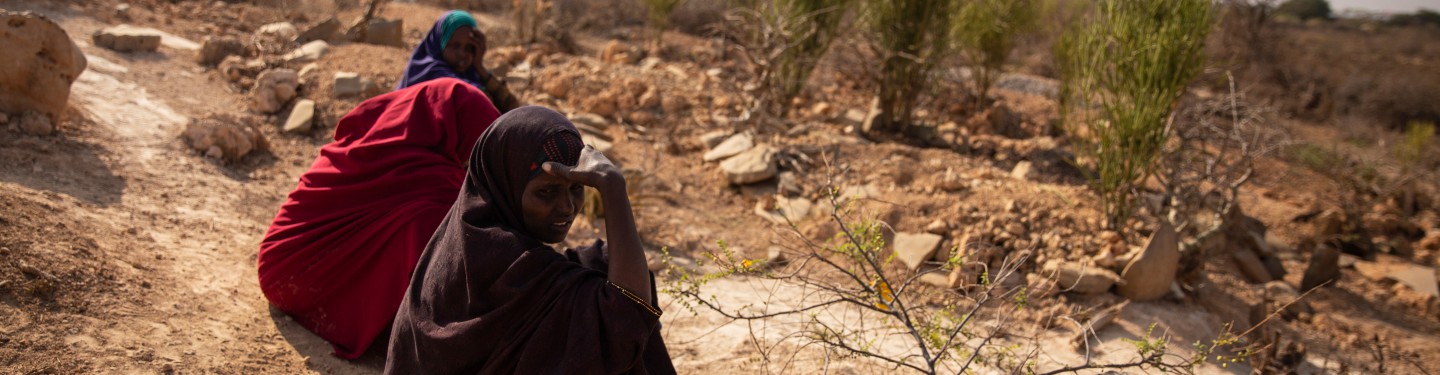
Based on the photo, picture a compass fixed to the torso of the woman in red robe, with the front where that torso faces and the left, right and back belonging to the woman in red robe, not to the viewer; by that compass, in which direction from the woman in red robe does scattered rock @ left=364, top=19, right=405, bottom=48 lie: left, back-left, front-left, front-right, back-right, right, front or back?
front-left

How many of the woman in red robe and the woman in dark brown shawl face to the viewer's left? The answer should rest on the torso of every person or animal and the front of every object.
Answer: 0

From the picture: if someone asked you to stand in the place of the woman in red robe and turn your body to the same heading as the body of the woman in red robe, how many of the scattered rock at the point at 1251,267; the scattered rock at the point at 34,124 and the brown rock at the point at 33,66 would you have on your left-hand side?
2

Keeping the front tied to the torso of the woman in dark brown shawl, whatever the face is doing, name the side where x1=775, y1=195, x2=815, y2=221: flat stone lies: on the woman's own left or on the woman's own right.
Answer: on the woman's own left

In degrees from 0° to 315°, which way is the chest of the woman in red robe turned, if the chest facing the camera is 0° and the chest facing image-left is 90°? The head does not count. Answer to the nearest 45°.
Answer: approximately 225°
